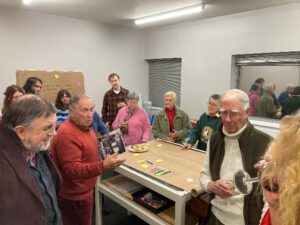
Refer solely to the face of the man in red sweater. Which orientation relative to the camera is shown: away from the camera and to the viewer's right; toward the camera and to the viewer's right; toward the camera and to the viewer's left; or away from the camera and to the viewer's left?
toward the camera and to the viewer's right

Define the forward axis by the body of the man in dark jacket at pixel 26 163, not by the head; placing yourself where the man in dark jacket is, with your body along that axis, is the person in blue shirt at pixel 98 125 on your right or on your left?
on your left

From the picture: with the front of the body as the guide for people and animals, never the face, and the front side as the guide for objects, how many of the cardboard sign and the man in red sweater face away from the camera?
0

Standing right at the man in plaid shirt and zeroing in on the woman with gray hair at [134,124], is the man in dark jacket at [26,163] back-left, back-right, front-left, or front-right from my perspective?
front-right

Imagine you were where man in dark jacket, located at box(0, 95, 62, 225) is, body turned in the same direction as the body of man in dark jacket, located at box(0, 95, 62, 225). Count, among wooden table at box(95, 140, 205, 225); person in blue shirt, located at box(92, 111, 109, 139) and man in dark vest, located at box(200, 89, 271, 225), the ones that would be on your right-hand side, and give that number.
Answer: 0

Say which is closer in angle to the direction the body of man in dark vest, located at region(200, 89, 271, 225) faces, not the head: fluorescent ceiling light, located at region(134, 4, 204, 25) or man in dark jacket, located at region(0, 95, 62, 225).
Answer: the man in dark jacket

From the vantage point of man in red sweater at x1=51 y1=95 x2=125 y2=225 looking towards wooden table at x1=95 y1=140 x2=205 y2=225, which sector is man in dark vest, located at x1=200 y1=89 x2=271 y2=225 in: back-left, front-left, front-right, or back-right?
front-right

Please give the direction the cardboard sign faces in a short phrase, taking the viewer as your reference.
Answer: facing the viewer

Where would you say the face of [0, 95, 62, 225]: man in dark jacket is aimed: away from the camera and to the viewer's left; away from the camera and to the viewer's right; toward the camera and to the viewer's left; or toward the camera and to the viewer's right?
toward the camera and to the viewer's right

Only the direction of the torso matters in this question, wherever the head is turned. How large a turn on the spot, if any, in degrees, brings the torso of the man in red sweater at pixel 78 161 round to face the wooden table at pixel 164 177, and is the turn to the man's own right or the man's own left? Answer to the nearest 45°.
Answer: approximately 45° to the man's own left

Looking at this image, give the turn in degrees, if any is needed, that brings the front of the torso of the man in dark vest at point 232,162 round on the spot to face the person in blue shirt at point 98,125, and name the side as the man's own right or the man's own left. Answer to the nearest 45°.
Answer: approximately 90° to the man's own right

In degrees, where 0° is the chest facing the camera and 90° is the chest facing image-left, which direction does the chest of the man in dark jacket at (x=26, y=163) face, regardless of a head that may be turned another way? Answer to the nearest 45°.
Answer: approximately 315°

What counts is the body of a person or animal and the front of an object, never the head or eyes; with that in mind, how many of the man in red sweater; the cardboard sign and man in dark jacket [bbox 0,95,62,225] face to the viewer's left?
0

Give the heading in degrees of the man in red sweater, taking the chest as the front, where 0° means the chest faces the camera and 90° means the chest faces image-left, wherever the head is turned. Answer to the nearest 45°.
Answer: approximately 315°

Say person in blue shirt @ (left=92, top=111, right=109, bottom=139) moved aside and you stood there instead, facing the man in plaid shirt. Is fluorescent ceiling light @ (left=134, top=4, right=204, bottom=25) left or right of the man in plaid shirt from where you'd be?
right

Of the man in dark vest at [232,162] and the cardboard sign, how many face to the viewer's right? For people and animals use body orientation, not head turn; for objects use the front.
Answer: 0

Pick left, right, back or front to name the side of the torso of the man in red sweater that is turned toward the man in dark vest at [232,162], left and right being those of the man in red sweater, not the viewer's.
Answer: front

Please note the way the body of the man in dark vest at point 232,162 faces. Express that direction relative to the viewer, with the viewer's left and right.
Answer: facing the viewer and to the left of the viewer

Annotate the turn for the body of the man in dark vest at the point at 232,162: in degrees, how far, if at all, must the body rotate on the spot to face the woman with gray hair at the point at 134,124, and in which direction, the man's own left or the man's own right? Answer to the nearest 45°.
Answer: approximately 90° to the man's own right

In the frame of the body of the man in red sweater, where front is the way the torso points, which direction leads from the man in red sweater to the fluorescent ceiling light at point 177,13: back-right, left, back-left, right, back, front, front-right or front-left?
left

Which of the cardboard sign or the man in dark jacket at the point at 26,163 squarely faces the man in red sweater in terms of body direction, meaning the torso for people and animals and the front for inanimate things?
the cardboard sign

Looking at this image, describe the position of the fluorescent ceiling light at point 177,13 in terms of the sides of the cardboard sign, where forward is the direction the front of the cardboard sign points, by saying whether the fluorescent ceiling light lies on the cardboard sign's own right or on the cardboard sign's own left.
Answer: on the cardboard sign's own left
